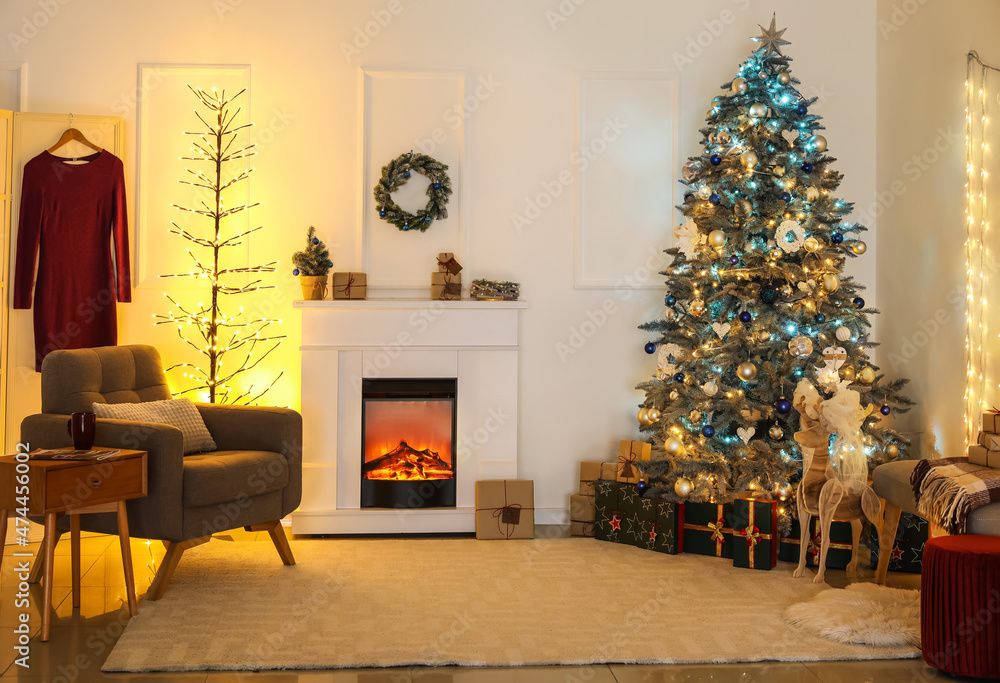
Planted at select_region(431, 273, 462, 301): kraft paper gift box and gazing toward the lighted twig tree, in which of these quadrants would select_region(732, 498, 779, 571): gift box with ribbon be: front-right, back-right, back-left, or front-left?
back-left

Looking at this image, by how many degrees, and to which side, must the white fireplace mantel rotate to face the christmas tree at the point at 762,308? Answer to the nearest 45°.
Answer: approximately 90° to its left

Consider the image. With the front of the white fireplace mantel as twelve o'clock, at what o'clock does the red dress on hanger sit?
The red dress on hanger is roughly at 3 o'clock from the white fireplace mantel.

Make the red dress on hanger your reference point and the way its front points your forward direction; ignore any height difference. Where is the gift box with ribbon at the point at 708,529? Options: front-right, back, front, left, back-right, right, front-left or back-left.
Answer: front-left

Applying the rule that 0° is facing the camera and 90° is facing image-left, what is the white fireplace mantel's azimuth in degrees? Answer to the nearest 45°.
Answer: approximately 0°

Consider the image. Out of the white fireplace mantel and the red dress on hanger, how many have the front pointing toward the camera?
2

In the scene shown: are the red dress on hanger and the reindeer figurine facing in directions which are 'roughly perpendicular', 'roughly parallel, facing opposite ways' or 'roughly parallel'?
roughly perpendicular

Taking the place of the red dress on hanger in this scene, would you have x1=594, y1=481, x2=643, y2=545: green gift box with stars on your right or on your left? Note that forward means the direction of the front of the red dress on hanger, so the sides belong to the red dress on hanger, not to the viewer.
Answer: on your left

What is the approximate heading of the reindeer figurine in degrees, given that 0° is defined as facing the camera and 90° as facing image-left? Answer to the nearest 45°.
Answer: approximately 45°
